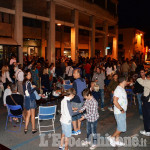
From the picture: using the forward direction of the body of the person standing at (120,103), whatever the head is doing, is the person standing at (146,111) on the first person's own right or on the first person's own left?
on the first person's own left

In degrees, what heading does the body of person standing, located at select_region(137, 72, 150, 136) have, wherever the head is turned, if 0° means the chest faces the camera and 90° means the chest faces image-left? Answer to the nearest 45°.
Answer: approximately 90°

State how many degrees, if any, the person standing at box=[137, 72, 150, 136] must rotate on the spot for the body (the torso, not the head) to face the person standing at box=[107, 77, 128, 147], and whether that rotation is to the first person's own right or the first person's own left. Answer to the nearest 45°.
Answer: approximately 45° to the first person's own left

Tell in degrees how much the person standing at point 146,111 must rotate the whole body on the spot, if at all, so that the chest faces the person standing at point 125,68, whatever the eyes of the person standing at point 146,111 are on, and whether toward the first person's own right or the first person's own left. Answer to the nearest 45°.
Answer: approximately 90° to the first person's own right
